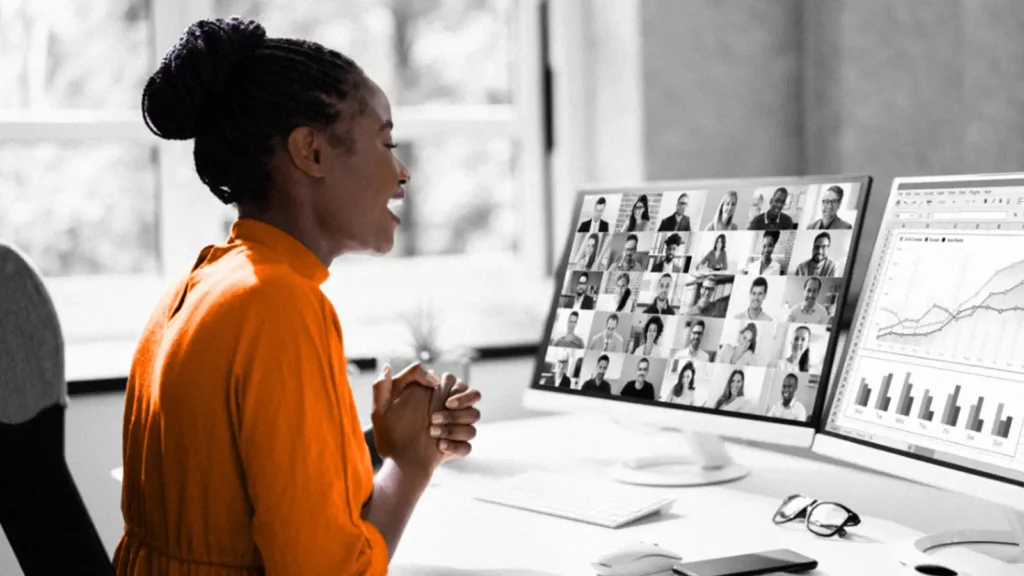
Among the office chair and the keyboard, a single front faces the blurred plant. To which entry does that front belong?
the office chair

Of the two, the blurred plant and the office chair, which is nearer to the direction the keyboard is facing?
the office chair

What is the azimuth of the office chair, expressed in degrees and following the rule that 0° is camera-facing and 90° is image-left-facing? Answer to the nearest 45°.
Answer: approximately 225°

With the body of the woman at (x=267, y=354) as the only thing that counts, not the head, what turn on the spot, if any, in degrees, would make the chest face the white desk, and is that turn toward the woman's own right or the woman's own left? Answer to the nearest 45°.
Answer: approximately 45° to the woman's own right

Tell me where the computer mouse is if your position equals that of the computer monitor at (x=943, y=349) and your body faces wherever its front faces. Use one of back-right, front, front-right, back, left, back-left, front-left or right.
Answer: front

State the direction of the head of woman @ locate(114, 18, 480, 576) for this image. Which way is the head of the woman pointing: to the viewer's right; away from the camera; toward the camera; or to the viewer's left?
to the viewer's right

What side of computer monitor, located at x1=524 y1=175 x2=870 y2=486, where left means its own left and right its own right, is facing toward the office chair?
front

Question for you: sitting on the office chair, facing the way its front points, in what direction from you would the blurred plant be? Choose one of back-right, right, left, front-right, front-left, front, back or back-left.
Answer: front

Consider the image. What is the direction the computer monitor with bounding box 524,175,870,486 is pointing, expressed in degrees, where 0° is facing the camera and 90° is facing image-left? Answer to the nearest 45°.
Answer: approximately 45°

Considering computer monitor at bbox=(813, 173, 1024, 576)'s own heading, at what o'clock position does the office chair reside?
The office chair is roughly at 12 o'clock from the computer monitor.

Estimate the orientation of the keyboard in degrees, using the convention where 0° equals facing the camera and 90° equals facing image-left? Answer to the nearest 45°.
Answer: approximately 45°
